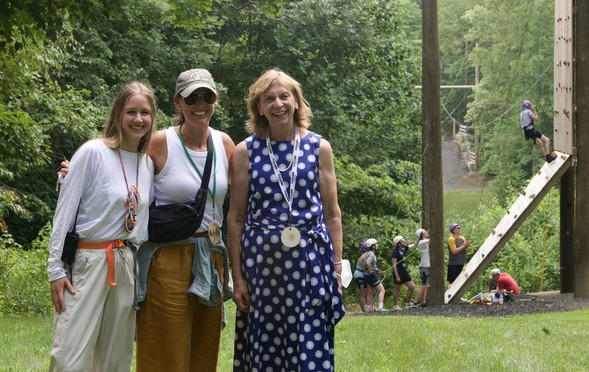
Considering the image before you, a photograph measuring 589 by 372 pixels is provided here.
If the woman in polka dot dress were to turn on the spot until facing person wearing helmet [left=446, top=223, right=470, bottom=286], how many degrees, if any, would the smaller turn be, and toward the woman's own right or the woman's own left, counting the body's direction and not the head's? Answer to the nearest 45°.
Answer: approximately 180°

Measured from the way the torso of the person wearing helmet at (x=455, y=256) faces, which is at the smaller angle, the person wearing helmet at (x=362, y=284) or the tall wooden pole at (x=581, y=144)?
the tall wooden pole

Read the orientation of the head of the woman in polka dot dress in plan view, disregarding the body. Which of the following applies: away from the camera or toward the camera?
toward the camera

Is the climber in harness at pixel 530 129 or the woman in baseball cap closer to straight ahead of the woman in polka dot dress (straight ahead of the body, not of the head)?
the woman in baseball cap

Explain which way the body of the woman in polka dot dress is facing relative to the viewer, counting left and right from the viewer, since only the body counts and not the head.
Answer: facing the viewer

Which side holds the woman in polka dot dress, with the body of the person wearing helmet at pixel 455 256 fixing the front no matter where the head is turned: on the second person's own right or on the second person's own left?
on the second person's own right

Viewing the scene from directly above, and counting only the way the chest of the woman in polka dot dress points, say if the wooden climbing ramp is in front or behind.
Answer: behind

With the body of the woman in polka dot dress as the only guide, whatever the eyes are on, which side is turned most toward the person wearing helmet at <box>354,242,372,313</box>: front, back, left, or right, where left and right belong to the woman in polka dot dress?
back

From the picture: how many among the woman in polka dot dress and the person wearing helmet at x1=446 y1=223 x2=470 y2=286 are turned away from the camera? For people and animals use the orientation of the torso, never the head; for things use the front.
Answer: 0

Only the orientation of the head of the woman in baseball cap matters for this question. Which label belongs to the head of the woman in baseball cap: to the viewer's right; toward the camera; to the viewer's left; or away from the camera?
toward the camera

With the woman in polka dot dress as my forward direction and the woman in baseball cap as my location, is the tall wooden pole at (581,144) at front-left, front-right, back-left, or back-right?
front-left

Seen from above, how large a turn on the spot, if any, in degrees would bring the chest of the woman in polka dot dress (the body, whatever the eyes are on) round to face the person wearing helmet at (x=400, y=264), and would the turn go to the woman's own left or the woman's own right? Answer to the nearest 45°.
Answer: approximately 180°
